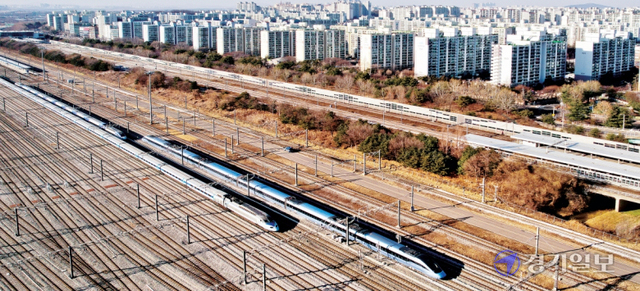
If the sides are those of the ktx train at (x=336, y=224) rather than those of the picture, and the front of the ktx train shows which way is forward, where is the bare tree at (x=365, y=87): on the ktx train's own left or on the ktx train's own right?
on the ktx train's own left

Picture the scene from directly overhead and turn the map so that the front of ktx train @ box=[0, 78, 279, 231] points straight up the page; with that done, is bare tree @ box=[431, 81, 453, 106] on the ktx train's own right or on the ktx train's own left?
on the ktx train's own left

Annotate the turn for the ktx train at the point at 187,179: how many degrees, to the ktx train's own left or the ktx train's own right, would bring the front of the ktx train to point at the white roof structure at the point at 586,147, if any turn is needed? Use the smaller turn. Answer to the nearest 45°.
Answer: approximately 45° to the ktx train's own left

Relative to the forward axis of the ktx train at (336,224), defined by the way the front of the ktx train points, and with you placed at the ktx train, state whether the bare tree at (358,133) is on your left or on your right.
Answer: on your left

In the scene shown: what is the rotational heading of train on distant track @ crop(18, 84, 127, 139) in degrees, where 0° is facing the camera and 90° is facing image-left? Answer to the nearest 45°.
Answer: approximately 315°

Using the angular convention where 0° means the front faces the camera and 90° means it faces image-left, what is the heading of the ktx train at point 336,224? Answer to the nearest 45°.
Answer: approximately 315°

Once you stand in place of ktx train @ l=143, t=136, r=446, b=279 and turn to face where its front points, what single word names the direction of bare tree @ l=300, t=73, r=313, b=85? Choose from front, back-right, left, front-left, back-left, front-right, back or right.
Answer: back-left
